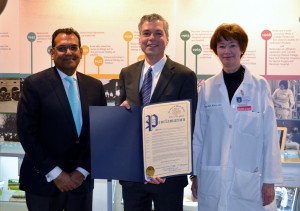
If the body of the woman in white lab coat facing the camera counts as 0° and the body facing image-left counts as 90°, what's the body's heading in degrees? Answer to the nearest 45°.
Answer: approximately 0°

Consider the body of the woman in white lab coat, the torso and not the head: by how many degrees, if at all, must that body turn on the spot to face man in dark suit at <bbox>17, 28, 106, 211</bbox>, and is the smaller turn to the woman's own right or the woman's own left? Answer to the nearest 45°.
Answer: approximately 90° to the woman's own right
